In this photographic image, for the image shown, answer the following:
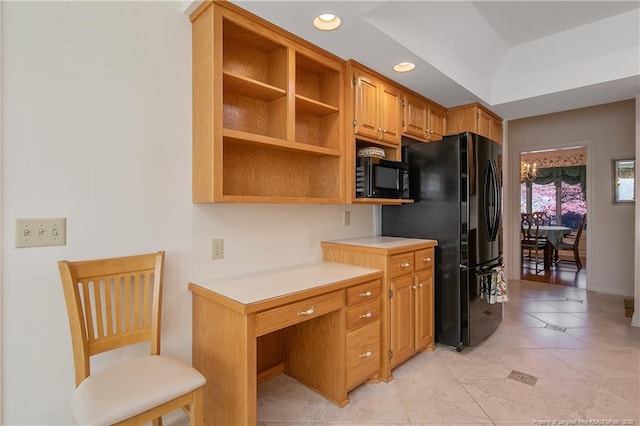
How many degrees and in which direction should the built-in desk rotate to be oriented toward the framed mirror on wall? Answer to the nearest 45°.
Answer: approximately 90° to its left

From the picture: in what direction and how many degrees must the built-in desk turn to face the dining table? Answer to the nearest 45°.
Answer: approximately 90° to its left

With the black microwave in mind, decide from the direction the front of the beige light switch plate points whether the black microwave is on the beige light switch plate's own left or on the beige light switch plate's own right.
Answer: on the beige light switch plate's own left

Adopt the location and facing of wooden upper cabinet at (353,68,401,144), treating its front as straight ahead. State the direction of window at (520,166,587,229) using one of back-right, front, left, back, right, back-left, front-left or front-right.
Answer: left

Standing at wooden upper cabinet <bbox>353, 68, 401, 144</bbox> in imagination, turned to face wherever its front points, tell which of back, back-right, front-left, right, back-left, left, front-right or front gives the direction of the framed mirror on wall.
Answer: left

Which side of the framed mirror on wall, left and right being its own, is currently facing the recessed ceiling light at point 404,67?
front

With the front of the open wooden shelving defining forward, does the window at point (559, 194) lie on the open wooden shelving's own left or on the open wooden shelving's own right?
on the open wooden shelving's own left

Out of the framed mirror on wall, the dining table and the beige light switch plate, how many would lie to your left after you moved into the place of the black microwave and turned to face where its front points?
2

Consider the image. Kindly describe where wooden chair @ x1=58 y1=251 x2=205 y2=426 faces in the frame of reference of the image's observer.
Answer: facing the viewer and to the right of the viewer

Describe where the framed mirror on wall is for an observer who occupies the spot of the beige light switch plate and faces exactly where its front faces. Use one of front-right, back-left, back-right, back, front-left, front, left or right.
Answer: left

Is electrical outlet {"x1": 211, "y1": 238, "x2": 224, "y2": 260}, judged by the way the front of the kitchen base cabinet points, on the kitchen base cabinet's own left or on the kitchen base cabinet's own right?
on the kitchen base cabinet's own right
